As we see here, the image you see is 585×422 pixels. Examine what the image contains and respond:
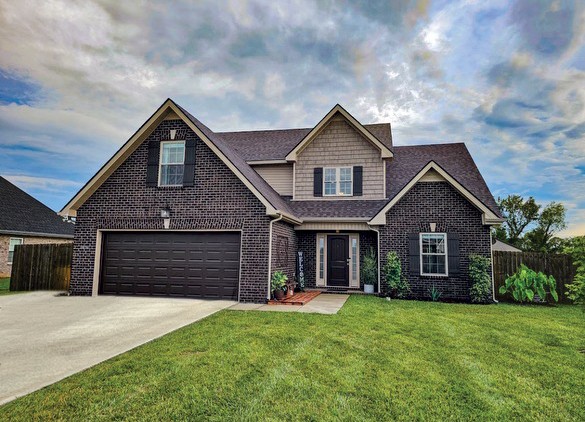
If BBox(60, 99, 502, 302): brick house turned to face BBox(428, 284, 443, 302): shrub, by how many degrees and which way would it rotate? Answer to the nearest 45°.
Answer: approximately 90° to its left

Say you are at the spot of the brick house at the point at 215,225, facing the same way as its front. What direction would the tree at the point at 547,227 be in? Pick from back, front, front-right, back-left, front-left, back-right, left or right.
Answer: back-left

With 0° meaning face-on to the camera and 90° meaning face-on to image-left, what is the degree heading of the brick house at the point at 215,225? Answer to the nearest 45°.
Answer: approximately 0°

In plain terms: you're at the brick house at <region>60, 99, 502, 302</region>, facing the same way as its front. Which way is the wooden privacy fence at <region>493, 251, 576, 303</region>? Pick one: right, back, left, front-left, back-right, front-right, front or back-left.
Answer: left

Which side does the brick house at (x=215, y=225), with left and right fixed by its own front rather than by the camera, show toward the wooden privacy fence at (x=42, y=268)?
right

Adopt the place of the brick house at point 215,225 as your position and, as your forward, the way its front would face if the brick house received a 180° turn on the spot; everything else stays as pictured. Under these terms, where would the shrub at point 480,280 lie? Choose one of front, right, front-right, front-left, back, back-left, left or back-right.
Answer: right

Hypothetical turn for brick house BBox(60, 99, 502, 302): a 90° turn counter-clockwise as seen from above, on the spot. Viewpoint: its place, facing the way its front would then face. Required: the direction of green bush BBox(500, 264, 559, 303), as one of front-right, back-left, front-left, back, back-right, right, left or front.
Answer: front

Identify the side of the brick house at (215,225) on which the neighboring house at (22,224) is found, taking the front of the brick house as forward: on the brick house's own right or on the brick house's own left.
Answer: on the brick house's own right
